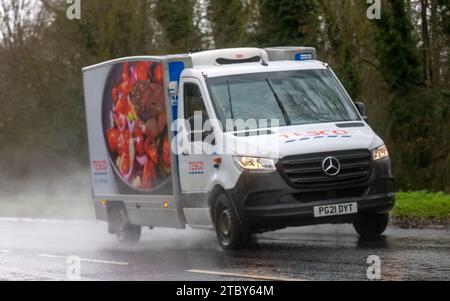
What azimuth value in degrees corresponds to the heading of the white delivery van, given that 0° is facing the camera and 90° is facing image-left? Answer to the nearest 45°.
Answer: approximately 315°
